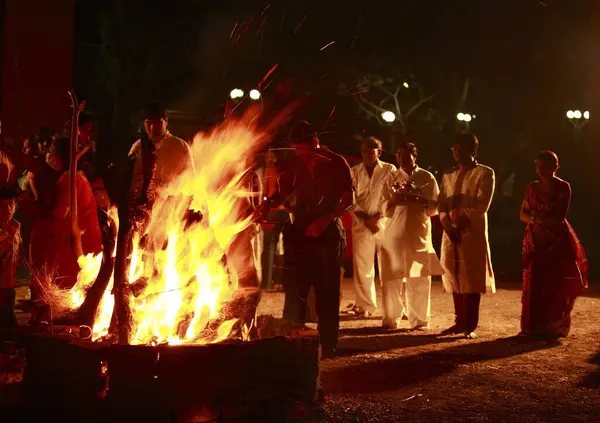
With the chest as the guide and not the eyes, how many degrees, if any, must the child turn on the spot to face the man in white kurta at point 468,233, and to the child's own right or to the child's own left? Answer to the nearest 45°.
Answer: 0° — they already face them

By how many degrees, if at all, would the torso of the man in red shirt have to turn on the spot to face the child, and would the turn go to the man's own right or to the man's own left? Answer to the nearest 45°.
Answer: approximately 45° to the man's own right

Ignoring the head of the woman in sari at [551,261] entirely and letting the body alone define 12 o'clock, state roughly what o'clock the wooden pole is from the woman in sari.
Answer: The wooden pole is roughly at 12 o'clock from the woman in sari.

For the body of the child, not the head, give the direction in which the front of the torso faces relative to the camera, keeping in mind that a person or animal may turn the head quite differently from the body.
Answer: to the viewer's right

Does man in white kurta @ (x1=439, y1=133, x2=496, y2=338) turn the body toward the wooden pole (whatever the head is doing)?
yes

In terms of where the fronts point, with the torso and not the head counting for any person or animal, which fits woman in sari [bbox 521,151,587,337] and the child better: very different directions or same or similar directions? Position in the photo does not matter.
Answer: very different directions

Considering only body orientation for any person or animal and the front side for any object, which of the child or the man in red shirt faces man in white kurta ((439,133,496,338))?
the child

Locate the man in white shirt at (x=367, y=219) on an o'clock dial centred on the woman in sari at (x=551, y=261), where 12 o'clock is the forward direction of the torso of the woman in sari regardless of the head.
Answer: The man in white shirt is roughly at 2 o'clock from the woman in sari.

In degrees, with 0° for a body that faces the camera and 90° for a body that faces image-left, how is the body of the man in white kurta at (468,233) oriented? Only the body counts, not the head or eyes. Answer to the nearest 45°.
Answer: approximately 45°

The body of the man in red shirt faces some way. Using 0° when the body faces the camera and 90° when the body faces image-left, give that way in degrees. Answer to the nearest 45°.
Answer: approximately 45°
